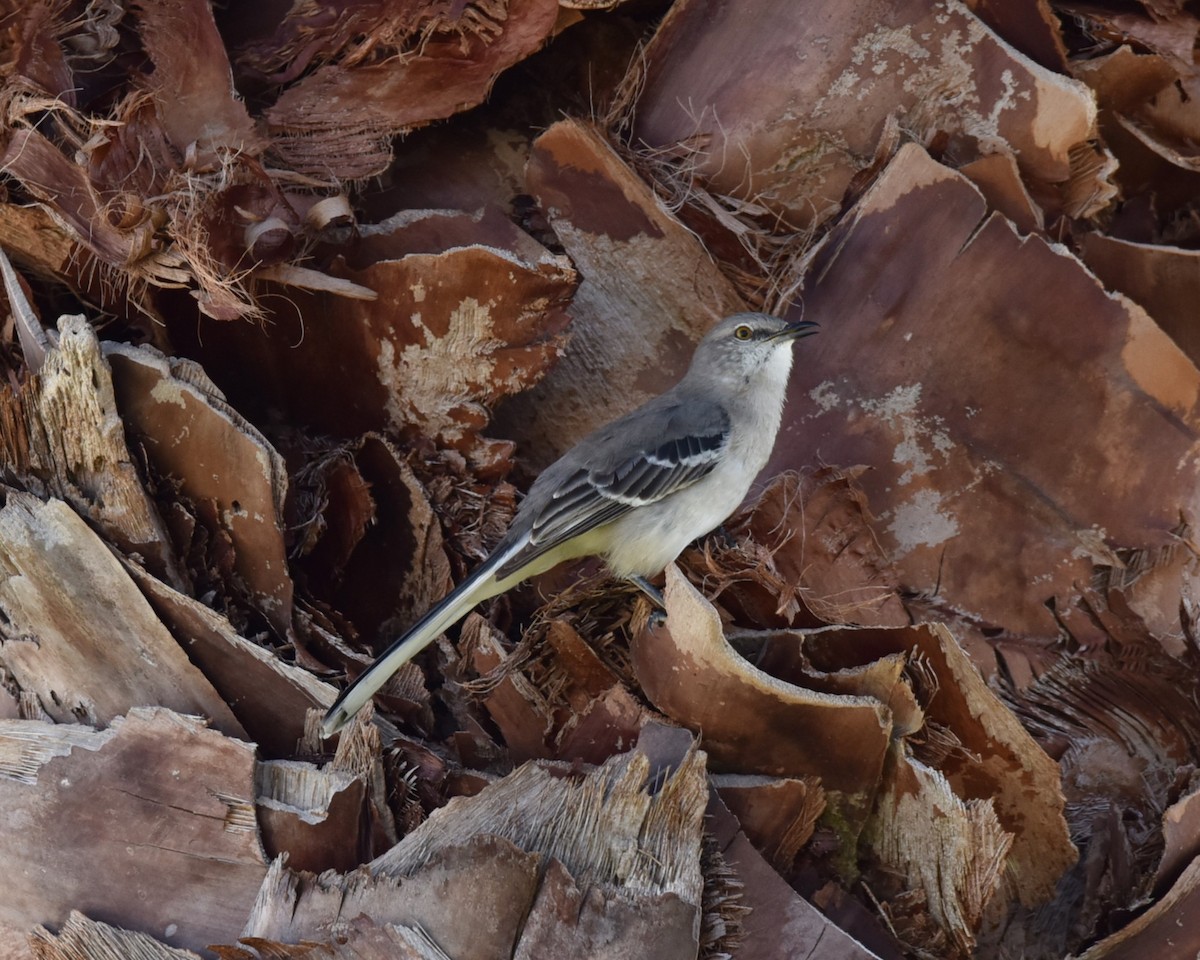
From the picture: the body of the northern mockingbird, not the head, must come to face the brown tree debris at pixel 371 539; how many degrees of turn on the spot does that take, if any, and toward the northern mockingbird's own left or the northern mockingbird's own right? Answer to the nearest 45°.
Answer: approximately 135° to the northern mockingbird's own right

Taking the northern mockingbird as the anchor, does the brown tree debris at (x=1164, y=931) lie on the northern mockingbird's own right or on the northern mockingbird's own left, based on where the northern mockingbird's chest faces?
on the northern mockingbird's own right

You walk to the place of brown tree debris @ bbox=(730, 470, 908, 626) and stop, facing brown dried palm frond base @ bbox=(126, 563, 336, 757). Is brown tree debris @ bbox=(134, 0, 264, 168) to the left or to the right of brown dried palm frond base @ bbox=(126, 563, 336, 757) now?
right

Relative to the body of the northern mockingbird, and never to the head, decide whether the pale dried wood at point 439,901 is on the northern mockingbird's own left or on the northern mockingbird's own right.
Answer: on the northern mockingbird's own right

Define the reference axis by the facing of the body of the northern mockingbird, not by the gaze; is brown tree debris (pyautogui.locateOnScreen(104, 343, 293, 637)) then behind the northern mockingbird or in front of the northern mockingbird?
behind

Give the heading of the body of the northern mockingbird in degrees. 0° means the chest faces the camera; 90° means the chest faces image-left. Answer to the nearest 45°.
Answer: approximately 270°

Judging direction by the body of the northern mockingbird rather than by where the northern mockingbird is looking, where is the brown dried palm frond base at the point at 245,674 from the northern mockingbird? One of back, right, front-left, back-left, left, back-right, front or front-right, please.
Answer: back-right

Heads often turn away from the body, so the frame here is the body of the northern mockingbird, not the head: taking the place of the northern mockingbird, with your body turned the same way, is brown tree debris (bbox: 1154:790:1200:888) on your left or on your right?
on your right

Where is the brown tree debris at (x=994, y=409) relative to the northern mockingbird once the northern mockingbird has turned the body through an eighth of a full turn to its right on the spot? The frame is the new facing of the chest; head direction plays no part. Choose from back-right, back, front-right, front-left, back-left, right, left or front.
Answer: front
